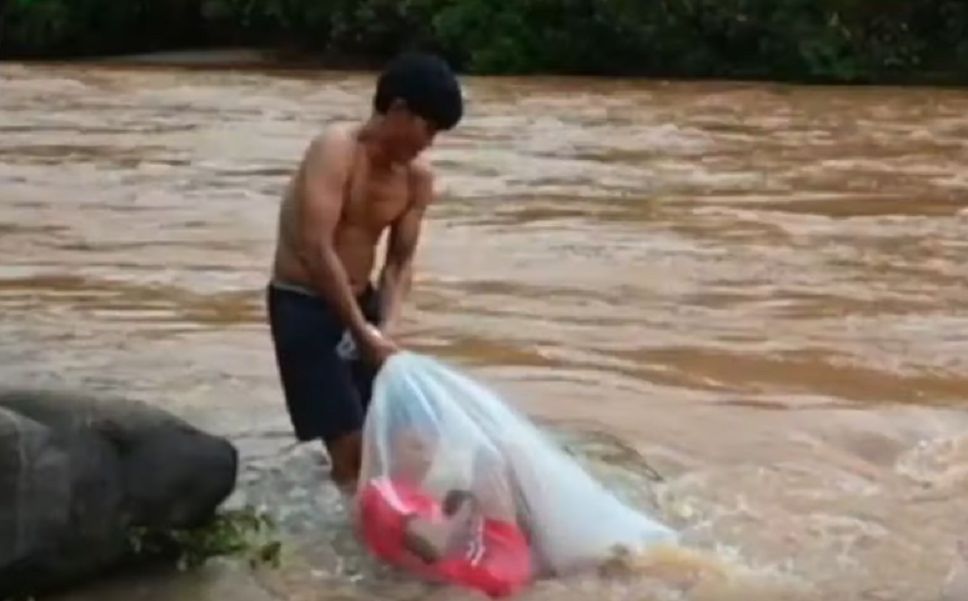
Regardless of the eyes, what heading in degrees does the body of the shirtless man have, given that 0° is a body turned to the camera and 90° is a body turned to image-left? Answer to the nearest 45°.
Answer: approximately 315°

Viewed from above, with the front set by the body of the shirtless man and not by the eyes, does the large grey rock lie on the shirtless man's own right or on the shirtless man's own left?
on the shirtless man's own right

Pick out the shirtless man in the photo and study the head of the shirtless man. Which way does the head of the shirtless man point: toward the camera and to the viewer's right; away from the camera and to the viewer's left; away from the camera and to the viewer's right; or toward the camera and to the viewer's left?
toward the camera and to the viewer's right
